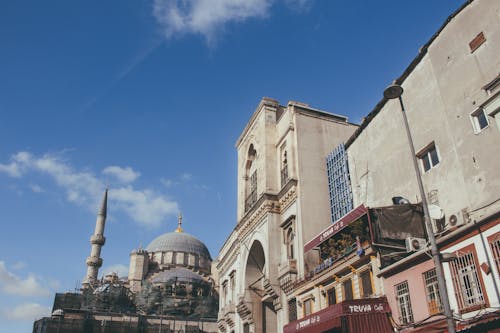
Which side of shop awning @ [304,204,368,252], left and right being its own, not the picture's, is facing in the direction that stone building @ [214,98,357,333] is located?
right

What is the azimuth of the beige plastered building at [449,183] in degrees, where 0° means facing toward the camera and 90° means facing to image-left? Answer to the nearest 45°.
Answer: approximately 45°

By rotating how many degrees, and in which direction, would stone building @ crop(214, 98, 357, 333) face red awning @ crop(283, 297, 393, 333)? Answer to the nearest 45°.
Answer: approximately 45° to its left

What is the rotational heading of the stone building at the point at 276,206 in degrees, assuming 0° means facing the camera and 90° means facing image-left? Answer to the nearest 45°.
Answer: approximately 45°
